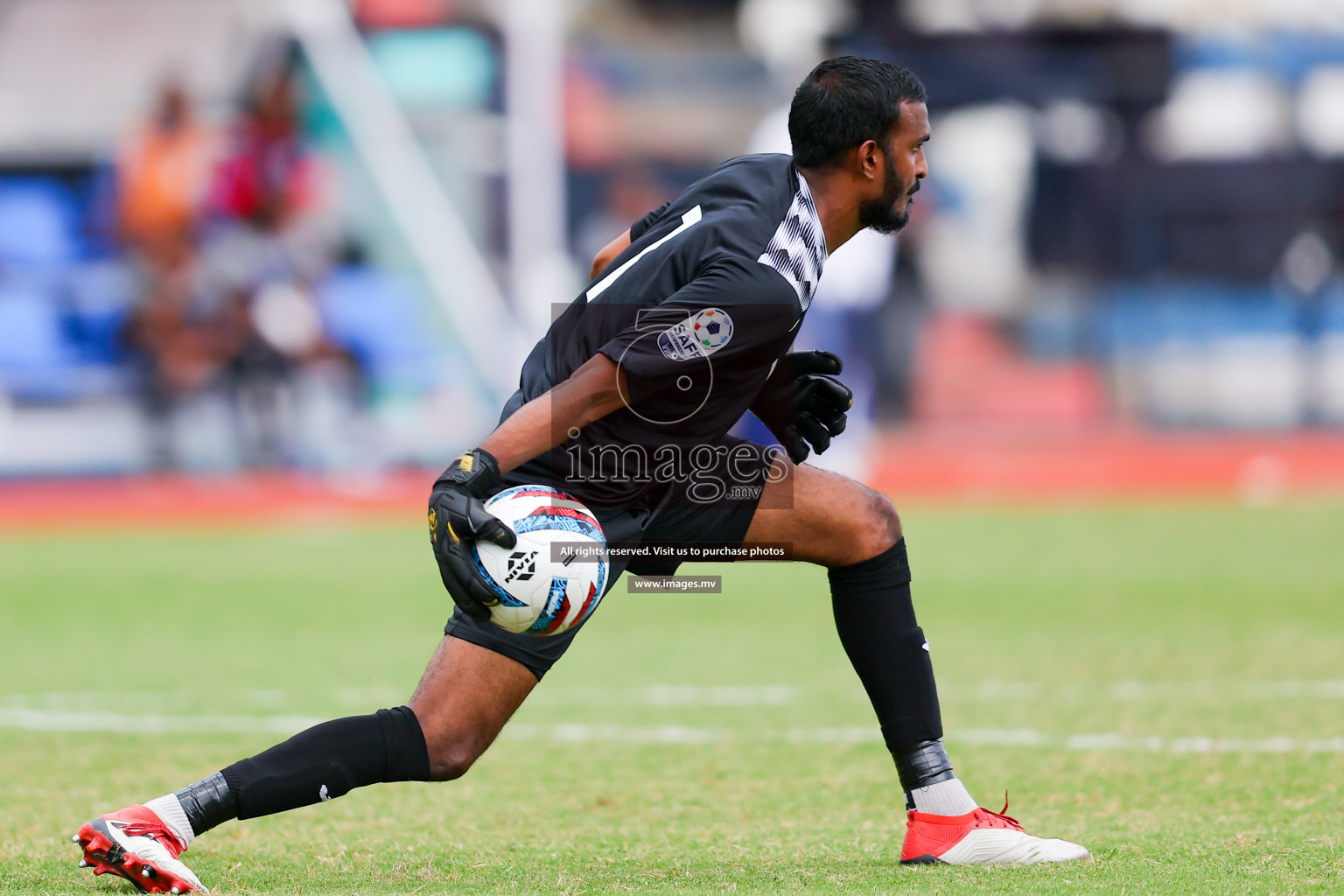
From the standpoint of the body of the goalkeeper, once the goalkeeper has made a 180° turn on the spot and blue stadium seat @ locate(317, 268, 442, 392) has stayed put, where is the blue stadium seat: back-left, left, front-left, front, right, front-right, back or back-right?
right

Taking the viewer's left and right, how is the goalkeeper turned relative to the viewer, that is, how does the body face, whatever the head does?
facing to the right of the viewer

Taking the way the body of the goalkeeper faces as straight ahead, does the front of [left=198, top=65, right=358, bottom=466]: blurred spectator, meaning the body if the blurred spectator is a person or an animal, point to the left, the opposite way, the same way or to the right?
to the right

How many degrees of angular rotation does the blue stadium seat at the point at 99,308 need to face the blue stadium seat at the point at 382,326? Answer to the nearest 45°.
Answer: approximately 90° to its left

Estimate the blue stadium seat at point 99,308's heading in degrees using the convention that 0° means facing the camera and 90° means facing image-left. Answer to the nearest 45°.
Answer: approximately 0°

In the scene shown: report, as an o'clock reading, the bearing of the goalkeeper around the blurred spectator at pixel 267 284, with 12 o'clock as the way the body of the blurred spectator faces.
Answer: The goalkeeper is roughly at 12 o'clock from the blurred spectator.

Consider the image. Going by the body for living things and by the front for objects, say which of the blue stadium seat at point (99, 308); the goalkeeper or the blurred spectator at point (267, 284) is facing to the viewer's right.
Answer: the goalkeeper

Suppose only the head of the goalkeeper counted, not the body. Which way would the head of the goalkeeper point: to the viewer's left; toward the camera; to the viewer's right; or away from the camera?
to the viewer's right

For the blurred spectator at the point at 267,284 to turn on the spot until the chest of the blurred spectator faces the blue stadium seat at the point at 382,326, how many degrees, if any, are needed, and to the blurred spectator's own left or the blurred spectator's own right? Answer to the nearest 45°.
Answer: approximately 135° to the blurred spectator's own left
